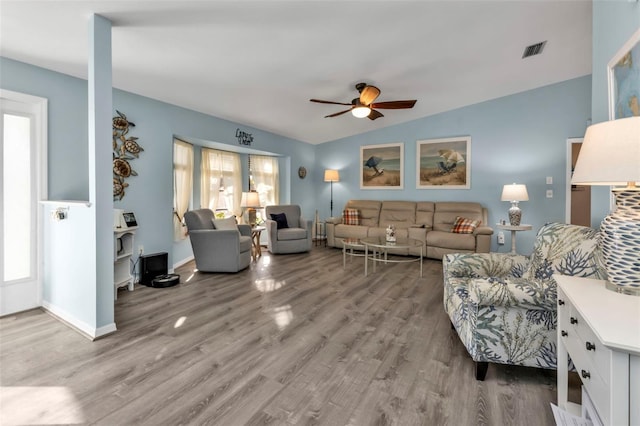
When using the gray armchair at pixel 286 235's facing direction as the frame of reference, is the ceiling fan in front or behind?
in front

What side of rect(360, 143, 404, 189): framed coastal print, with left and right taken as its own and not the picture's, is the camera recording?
front

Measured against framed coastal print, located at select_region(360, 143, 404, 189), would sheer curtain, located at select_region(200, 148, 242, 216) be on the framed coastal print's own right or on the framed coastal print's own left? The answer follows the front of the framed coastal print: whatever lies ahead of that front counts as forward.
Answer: on the framed coastal print's own right

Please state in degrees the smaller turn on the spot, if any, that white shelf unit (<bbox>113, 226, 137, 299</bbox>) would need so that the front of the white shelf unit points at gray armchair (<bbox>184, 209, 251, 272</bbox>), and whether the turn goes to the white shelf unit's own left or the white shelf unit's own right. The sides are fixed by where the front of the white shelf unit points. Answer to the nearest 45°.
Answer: approximately 45° to the white shelf unit's own left

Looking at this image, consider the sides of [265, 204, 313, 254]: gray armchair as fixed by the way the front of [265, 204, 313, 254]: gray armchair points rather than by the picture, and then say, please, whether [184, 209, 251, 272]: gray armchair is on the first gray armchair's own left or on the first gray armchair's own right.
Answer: on the first gray armchair's own right

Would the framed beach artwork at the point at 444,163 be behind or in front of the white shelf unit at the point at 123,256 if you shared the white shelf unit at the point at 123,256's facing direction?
in front

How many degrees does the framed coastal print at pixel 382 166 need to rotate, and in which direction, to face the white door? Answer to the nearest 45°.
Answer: approximately 45° to its right

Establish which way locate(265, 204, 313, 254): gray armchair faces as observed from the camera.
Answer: facing the viewer and to the right of the viewer

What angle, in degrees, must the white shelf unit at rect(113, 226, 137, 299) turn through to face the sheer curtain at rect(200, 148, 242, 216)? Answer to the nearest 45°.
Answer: approximately 90° to its left

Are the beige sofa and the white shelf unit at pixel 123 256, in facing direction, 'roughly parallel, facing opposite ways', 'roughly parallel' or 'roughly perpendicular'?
roughly perpendicular

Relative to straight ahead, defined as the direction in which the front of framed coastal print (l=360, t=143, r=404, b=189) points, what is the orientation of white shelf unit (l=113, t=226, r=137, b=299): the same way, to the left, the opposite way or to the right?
to the left

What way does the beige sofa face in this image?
toward the camera

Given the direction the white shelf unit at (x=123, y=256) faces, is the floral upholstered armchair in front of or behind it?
in front

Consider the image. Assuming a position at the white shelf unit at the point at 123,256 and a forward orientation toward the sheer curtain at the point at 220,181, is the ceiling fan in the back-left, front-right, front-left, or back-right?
front-right
